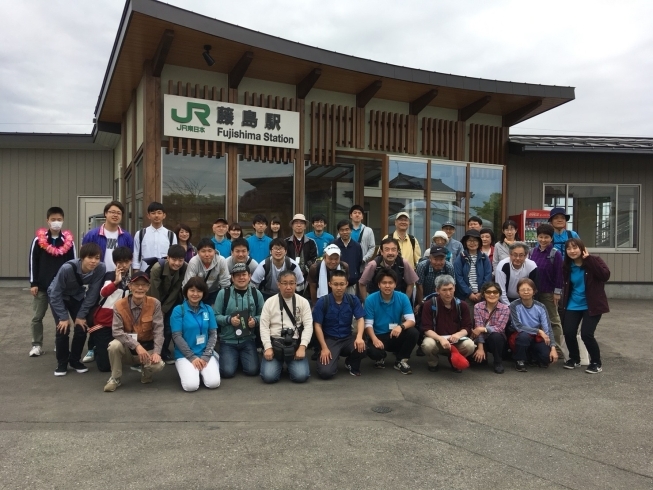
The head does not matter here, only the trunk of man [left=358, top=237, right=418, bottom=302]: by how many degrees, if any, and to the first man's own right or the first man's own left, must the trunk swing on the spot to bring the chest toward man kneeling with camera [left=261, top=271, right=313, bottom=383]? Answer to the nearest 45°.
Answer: approximately 45° to the first man's own right

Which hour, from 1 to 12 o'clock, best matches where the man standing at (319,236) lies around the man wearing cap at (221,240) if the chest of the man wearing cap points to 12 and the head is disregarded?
The man standing is roughly at 9 o'clock from the man wearing cap.

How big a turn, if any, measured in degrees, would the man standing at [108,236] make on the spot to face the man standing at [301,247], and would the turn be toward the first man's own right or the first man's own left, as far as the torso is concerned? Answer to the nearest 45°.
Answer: approximately 90° to the first man's own left

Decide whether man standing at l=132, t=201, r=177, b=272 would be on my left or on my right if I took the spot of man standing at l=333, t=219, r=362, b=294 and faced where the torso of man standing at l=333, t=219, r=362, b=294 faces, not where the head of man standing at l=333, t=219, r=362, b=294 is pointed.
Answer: on my right

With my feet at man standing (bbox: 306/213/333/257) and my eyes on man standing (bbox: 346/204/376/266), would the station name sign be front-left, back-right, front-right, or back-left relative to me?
back-left

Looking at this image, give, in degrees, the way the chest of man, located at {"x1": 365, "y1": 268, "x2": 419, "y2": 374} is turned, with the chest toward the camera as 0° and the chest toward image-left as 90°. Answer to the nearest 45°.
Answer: approximately 0°

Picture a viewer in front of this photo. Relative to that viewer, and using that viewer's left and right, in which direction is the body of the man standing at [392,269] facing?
facing the viewer

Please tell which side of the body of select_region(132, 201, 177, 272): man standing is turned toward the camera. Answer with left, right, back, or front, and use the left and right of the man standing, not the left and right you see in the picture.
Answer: front

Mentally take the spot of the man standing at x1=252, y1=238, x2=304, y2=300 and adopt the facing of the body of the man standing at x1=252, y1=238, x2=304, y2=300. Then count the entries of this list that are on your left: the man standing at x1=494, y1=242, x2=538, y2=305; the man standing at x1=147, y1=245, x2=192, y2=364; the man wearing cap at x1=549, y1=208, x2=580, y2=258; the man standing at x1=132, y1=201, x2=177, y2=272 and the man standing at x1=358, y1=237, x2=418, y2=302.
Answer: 3

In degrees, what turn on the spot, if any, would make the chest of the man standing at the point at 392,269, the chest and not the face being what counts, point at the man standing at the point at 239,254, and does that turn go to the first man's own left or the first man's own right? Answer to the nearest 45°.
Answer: approximately 90° to the first man's own right

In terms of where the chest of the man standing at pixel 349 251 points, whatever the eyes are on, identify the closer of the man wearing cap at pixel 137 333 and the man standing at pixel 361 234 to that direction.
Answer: the man wearing cap

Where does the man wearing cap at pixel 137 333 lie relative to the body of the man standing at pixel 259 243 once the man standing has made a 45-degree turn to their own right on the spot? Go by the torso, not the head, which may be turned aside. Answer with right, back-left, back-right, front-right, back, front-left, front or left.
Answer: front

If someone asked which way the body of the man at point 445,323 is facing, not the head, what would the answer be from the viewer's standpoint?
toward the camera
